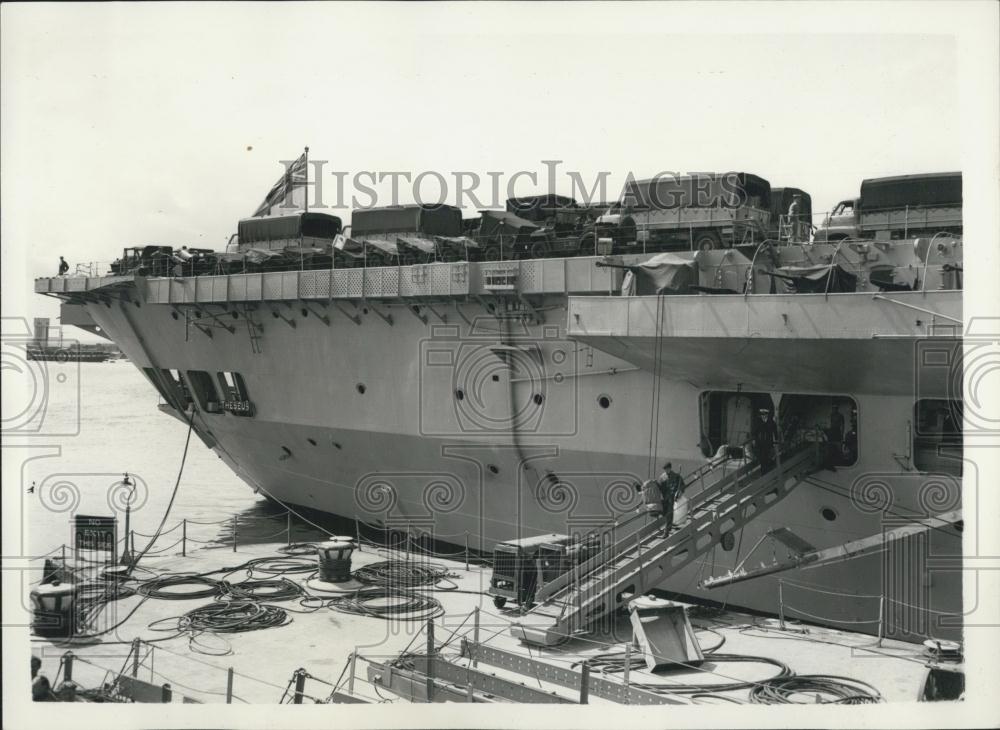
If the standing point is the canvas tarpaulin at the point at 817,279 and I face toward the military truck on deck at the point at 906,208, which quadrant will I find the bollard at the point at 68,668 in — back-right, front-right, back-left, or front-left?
back-left

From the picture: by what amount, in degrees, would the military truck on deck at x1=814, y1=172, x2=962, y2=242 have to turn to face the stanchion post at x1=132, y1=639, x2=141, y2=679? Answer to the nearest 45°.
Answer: approximately 45° to its left

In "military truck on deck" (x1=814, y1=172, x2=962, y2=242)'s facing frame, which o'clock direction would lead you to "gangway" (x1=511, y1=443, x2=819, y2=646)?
The gangway is roughly at 10 o'clock from the military truck on deck.

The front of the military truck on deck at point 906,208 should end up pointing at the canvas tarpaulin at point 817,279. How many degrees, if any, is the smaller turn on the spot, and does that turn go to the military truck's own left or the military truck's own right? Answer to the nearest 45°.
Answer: approximately 90° to the military truck's own left

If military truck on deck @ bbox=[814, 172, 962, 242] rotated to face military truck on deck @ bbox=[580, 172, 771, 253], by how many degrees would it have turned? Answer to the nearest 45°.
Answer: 0° — it already faces it

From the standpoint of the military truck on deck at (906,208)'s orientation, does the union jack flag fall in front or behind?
in front

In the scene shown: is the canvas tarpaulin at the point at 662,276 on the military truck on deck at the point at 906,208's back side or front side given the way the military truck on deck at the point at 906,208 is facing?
on the front side

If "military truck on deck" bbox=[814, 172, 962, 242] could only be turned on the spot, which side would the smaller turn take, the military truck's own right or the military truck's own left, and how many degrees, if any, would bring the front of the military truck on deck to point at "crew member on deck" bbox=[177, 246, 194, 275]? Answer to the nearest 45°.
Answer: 0° — it already faces them

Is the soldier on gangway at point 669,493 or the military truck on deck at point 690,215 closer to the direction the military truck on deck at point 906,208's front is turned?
the military truck on deck

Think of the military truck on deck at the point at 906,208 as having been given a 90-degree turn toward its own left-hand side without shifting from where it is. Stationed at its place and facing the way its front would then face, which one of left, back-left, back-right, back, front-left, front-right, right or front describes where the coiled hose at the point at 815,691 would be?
front

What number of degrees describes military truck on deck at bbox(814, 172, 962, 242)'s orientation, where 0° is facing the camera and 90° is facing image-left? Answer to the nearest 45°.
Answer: approximately 90°
